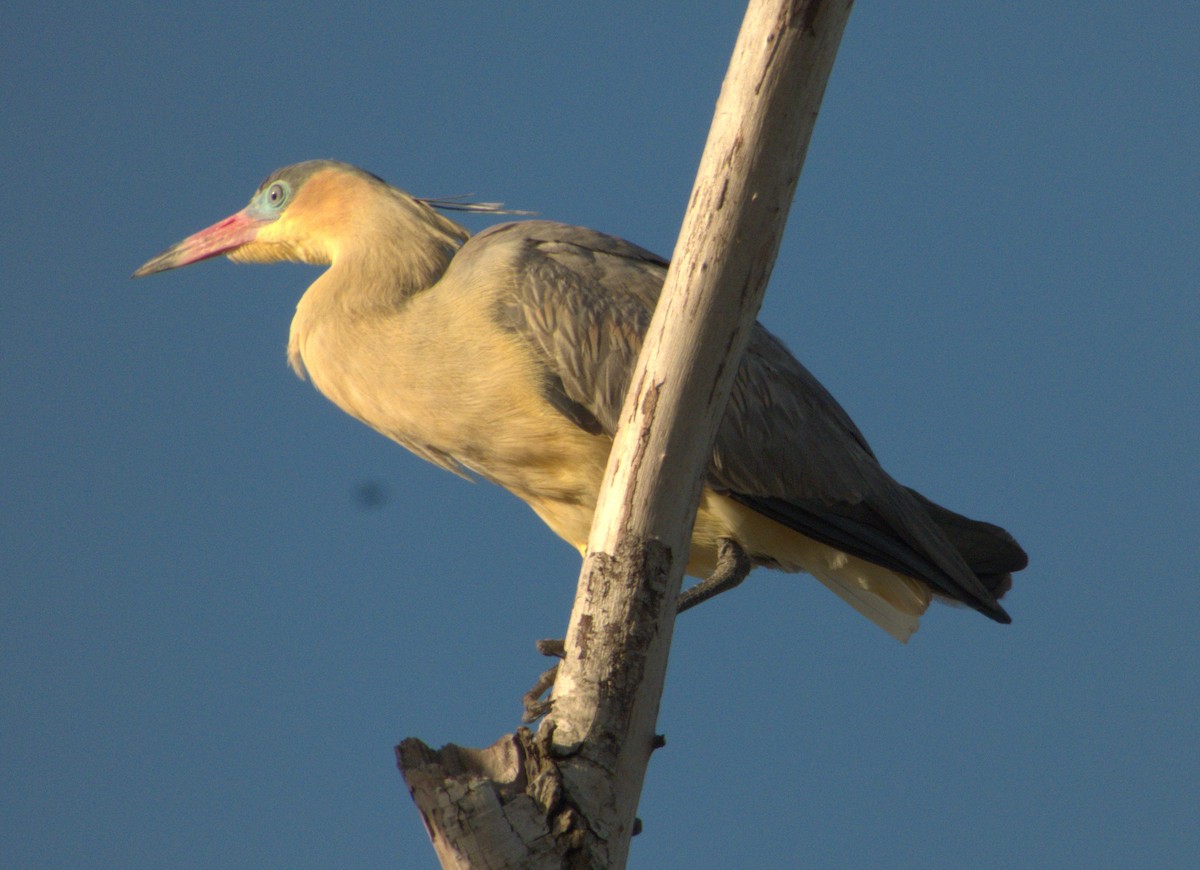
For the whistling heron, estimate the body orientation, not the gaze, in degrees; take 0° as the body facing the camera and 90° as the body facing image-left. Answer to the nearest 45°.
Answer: approximately 90°
